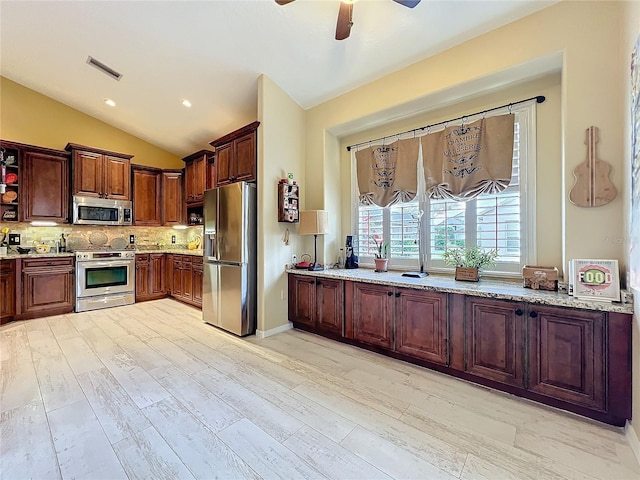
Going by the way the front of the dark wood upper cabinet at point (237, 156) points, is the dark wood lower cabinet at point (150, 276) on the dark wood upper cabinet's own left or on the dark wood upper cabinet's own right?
on the dark wood upper cabinet's own right

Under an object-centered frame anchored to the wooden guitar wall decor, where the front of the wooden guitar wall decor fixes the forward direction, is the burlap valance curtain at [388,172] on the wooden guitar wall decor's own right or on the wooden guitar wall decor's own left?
on the wooden guitar wall decor's own right

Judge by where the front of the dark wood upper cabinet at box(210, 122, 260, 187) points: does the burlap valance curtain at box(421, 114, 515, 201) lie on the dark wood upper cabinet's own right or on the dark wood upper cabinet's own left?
on the dark wood upper cabinet's own left

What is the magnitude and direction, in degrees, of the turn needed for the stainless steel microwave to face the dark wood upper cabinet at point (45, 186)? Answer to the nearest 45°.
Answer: approximately 90° to its right

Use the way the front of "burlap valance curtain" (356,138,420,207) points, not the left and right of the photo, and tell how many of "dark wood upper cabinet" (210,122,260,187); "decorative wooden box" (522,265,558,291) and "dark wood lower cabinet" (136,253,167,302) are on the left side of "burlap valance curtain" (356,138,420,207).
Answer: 1

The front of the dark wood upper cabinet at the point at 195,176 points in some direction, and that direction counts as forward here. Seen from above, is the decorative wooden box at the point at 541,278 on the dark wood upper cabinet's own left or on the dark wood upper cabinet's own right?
on the dark wood upper cabinet's own left

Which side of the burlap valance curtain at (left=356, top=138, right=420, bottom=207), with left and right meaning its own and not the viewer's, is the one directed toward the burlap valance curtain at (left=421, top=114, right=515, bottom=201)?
left

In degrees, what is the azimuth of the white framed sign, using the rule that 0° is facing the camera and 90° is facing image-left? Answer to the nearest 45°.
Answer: approximately 0°

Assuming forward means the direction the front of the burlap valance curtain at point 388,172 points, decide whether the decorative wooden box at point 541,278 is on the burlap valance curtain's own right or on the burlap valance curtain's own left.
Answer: on the burlap valance curtain's own left

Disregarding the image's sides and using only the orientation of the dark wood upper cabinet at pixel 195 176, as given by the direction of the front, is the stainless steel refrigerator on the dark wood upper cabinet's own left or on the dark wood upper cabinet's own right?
on the dark wood upper cabinet's own left

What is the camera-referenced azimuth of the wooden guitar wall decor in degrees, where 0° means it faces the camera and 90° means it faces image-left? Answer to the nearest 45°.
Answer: approximately 0°
